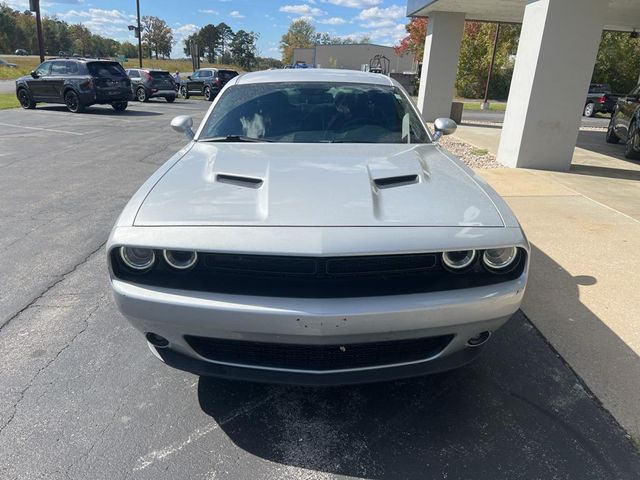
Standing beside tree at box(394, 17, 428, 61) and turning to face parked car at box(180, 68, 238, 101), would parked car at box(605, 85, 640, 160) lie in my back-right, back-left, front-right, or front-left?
front-left

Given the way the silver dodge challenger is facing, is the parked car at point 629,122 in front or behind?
behind

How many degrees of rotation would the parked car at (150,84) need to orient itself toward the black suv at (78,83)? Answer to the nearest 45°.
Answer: approximately 135° to its left

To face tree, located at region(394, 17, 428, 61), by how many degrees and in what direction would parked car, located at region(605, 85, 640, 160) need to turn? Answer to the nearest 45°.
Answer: approximately 90° to its right

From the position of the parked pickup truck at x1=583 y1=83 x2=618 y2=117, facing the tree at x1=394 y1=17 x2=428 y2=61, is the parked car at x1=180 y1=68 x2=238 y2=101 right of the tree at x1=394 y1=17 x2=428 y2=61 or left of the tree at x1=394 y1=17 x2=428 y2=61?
left

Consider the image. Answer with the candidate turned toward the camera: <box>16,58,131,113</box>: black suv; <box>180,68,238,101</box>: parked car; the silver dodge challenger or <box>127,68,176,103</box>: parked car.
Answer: the silver dodge challenger

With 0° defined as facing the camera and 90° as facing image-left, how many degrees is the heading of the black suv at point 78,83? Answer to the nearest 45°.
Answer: approximately 135°

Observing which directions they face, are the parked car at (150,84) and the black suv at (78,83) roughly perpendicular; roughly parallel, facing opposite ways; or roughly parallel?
roughly parallel

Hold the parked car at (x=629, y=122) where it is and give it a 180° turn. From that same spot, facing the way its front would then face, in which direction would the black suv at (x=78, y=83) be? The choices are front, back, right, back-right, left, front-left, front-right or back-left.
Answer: back-left

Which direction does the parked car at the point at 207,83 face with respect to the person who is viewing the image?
facing away from the viewer and to the left of the viewer

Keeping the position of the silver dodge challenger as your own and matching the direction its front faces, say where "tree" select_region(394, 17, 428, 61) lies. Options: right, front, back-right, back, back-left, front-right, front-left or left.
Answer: back

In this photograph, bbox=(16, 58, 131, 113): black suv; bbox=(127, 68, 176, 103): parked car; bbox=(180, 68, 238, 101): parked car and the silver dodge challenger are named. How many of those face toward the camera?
1

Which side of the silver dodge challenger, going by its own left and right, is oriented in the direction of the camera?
front
